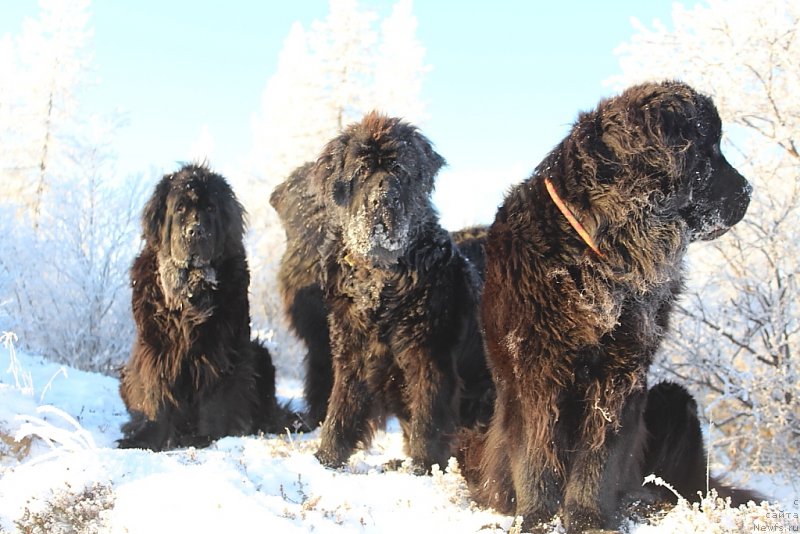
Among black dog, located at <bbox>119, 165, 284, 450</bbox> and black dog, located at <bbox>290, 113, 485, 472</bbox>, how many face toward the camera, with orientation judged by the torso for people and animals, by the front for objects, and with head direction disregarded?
2

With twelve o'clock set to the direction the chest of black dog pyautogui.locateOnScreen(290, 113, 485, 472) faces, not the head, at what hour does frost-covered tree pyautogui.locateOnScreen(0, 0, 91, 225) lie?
The frost-covered tree is roughly at 5 o'clock from the black dog.

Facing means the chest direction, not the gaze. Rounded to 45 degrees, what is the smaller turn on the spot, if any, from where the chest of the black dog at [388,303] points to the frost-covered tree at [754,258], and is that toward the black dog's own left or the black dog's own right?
approximately 135° to the black dog's own left

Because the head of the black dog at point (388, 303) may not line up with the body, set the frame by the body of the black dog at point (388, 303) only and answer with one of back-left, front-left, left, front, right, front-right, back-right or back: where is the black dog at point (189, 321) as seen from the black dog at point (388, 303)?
back-right

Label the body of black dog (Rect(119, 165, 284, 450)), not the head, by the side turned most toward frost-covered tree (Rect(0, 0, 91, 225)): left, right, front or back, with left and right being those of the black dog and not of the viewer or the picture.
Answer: back

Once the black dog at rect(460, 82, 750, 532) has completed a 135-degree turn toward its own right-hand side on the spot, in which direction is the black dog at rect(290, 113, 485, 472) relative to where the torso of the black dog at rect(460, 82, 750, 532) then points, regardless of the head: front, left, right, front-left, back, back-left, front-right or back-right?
front-right

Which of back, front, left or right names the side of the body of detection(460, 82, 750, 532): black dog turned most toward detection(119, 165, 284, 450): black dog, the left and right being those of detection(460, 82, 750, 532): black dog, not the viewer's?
right

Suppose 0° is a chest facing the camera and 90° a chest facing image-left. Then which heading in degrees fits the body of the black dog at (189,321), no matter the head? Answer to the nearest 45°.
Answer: approximately 0°

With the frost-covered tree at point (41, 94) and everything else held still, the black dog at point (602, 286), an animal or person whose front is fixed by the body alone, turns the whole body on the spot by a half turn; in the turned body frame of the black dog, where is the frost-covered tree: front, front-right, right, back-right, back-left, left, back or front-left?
front

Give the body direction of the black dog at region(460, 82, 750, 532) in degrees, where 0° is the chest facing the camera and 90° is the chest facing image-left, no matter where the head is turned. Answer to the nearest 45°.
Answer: approximately 315°

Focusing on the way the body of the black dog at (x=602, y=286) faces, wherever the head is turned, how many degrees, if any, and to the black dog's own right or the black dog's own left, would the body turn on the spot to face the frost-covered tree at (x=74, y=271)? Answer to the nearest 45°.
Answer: approximately 180°
